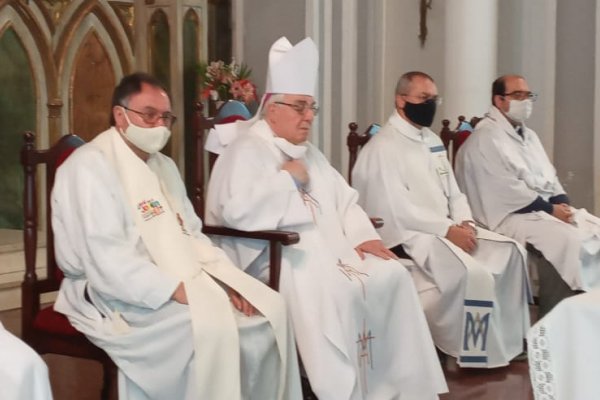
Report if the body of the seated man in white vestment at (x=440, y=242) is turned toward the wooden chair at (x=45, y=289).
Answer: no

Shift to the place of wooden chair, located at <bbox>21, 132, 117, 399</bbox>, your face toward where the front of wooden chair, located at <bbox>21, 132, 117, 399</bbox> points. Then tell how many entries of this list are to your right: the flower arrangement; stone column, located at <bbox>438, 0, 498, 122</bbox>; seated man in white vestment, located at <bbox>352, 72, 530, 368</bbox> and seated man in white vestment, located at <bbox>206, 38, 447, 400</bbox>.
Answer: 0

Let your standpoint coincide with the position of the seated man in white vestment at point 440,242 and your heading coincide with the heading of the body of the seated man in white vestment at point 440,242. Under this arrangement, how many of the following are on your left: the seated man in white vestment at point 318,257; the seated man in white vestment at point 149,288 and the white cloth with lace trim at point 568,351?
0

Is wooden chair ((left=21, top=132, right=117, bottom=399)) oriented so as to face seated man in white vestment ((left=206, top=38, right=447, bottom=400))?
no

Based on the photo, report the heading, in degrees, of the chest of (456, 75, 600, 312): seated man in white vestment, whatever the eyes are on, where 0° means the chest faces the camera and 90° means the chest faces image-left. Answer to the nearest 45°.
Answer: approximately 315°

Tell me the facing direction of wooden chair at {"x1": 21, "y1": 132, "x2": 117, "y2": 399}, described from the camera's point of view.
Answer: facing the viewer and to the right of the viewer

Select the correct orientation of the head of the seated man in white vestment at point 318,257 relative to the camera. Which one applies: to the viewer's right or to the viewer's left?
to the viewer's right

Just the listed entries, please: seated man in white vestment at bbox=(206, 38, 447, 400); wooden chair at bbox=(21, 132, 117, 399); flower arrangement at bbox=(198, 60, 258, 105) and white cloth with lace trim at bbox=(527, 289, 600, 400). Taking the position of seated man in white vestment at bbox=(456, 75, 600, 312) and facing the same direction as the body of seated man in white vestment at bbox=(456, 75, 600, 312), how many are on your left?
0

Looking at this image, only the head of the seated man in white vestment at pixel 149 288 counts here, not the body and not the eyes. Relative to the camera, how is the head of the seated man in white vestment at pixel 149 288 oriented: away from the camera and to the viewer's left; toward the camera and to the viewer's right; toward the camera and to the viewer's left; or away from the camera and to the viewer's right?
toward the camera and to the viewer's right

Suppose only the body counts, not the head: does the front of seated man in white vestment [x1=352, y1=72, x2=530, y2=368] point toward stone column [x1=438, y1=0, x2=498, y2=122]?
no

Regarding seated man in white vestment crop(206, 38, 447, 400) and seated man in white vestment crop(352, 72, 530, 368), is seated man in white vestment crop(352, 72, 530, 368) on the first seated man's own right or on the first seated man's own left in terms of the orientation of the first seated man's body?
on the first seated man's own left

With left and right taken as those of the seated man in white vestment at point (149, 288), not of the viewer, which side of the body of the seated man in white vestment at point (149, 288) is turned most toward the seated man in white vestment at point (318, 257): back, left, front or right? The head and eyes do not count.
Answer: left

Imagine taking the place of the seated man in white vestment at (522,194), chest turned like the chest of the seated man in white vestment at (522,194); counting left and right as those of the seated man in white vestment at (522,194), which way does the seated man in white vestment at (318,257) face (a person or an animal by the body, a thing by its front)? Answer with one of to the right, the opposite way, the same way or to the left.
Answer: the same way

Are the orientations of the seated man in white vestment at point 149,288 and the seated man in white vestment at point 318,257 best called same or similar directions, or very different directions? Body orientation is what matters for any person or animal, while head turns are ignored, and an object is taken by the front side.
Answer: same or similar directions

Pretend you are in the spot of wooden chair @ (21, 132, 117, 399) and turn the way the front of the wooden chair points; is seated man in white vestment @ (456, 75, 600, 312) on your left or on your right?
on your left

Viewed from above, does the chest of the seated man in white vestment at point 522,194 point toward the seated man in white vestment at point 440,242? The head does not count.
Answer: no
